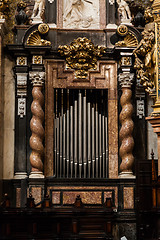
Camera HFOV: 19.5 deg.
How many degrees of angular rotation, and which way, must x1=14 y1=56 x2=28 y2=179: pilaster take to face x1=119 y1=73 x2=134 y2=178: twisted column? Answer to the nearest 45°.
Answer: approximately 90° to its left

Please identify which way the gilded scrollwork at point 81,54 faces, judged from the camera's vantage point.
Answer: facing the viewer

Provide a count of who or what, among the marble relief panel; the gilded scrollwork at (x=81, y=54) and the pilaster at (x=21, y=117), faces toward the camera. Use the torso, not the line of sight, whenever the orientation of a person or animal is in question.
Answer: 3

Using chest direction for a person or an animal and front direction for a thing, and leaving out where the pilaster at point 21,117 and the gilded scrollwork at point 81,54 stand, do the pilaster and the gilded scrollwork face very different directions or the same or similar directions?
same or similar directions

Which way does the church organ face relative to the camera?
toward the camera

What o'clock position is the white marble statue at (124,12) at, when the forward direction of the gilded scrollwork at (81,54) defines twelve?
The white marble statue is roughly at 9 o'clock from the gilded scrollwork.

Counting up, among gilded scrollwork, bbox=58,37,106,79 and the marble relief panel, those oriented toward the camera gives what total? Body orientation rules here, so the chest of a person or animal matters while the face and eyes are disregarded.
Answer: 2

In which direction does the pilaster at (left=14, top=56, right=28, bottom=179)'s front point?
toward the camera

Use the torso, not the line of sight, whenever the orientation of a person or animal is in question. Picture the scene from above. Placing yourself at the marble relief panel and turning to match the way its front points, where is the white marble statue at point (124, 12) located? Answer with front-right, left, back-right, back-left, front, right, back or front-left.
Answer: left
